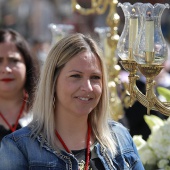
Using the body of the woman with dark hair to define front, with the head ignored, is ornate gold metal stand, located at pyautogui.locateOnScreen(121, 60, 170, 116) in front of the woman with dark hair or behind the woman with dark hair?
in front

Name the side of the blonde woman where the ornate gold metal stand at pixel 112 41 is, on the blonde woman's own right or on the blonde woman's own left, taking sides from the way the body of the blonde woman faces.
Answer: on the blonde woman's own left

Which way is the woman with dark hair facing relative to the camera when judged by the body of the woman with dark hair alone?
toward the camera

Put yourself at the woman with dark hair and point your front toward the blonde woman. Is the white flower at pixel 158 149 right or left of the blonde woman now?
left

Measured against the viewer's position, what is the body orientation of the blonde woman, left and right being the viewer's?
facing the viewer and to the right of the viewer

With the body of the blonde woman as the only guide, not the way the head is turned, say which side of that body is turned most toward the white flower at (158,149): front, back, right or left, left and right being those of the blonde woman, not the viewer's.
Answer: left

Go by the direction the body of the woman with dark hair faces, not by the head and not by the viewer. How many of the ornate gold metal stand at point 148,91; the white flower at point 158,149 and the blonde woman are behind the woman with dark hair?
0

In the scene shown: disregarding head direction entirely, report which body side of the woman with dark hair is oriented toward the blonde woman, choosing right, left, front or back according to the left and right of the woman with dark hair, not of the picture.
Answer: front

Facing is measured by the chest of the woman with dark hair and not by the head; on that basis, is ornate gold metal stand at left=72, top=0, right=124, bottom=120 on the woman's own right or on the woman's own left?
on the woman's own left

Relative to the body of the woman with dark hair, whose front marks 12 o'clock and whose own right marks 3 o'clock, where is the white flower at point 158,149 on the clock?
The white flower is roughly at 10 o'clock from the woman with dark hair.

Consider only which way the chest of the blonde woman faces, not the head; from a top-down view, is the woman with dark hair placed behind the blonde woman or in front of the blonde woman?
behind

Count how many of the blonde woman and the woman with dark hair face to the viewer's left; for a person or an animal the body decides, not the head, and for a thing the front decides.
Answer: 0

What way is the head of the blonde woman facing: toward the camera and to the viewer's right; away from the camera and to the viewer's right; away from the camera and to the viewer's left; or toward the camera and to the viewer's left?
toward the camera and to the viewer's right
